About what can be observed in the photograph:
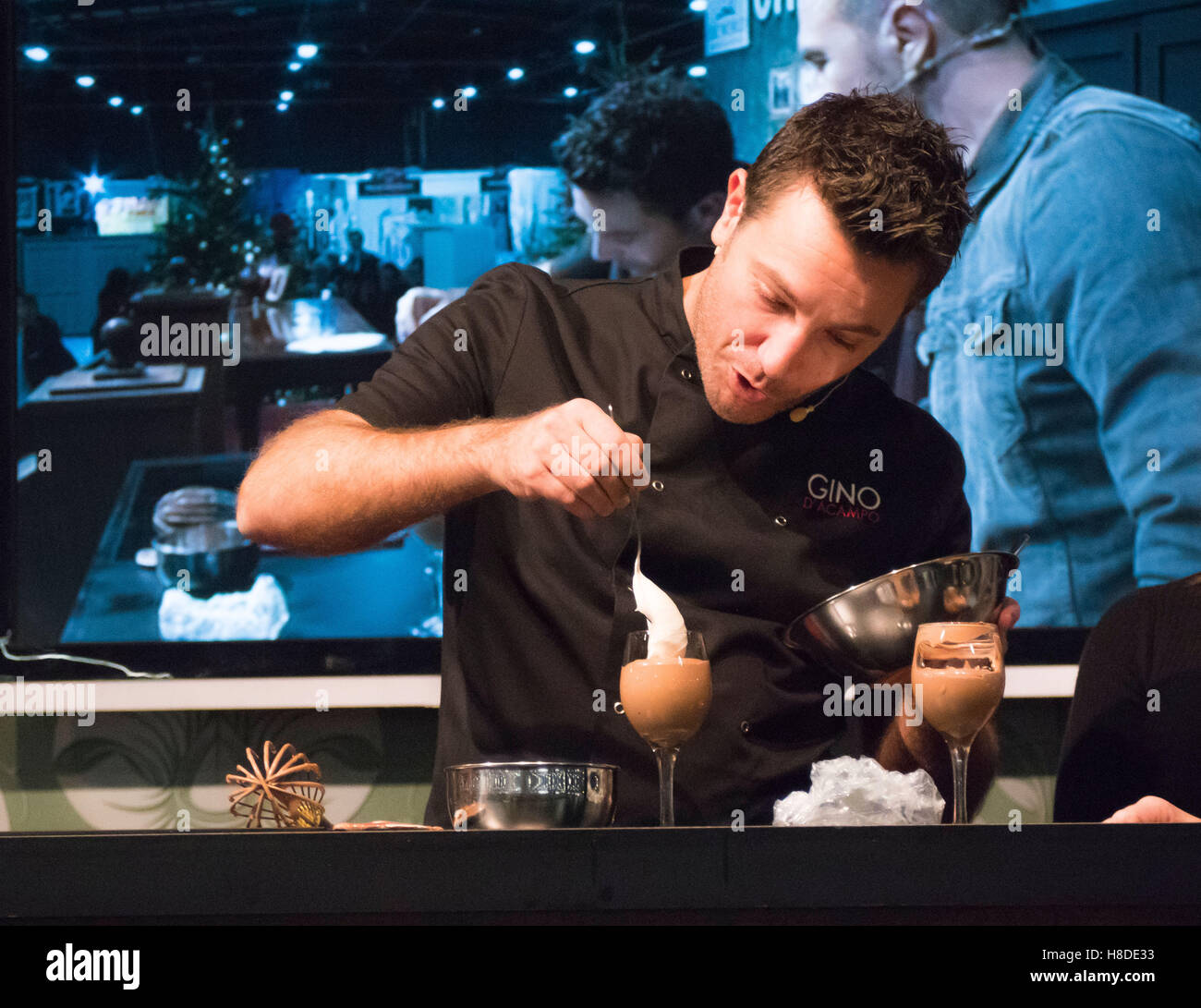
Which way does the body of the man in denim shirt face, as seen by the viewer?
to the viewer's left

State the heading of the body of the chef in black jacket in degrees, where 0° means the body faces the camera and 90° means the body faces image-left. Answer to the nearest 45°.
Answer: approximately 0°

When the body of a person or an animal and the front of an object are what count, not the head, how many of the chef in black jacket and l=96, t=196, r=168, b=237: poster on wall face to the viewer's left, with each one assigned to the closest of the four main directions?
0

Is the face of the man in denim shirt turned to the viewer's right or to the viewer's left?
to the viewer's left
